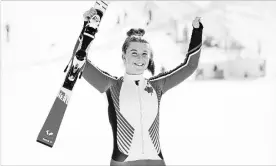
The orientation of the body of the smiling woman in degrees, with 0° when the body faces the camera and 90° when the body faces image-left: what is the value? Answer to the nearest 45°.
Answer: approximately 0°
